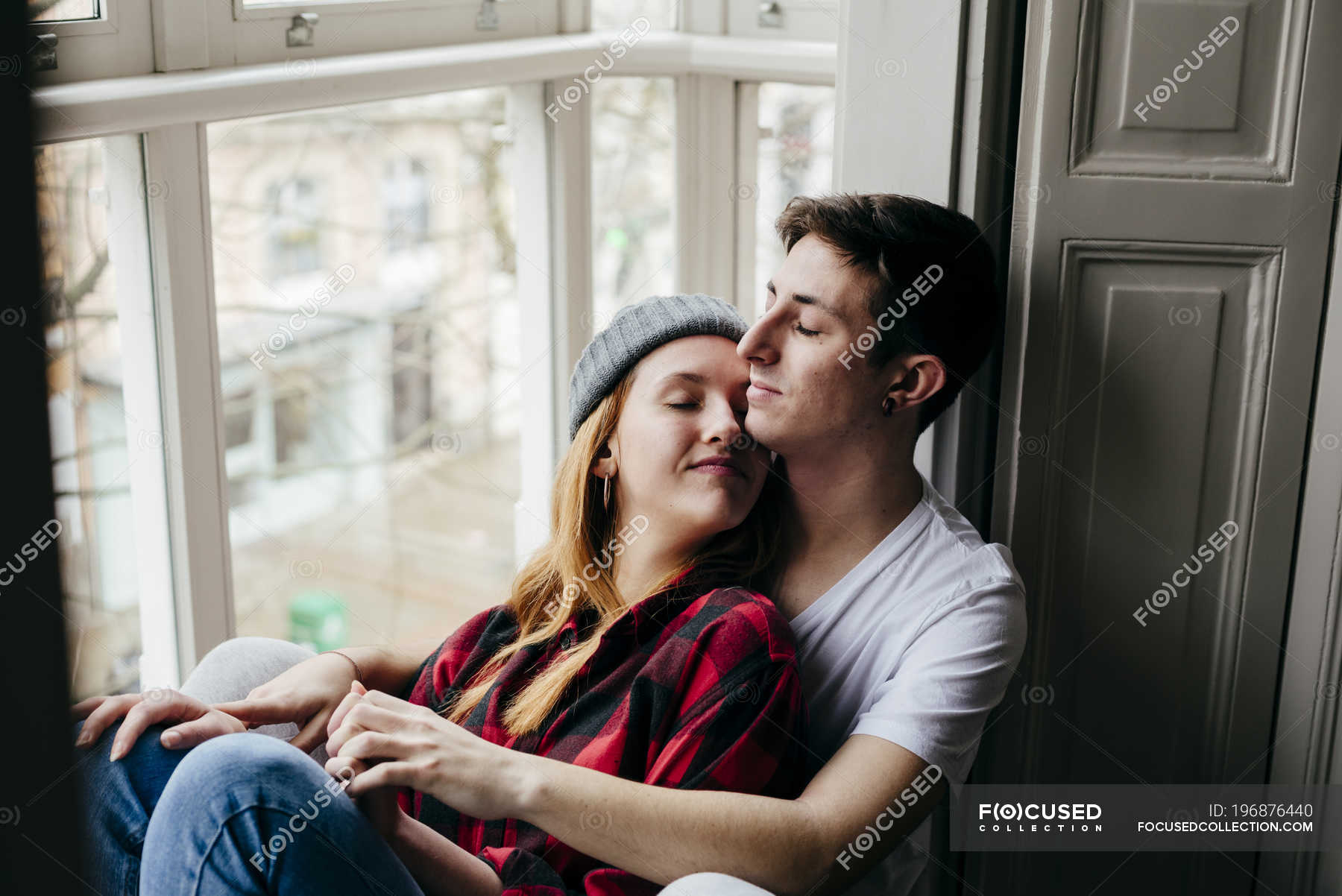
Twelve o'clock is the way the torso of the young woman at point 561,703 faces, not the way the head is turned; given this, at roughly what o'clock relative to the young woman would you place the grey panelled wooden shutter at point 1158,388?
The grey panelled wooden shutter is roughly at 7 o'clock from the young woman.

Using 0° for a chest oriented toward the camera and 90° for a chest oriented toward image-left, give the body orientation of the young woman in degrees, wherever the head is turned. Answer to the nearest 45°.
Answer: approximately 45°

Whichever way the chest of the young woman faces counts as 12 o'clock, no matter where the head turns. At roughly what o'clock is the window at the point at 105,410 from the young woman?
The window is roughly at 3 o'clock from the young woman.

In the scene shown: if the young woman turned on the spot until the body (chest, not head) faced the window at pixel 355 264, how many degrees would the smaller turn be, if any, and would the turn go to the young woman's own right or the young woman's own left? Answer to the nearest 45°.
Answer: approximately 135° to the young woman's own right

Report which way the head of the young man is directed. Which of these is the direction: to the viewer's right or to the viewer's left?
to the viewer's left
